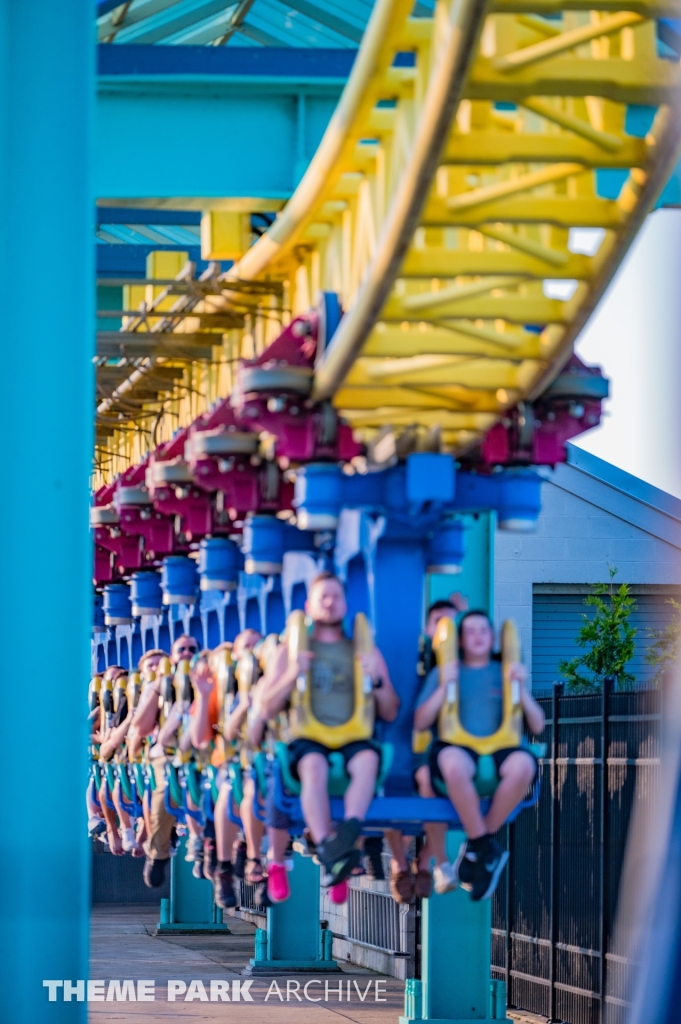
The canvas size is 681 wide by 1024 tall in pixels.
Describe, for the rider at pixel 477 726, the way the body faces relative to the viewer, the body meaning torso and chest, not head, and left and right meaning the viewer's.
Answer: facing the viewer

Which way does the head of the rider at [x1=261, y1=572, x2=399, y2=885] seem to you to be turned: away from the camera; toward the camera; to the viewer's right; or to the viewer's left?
toward the camera

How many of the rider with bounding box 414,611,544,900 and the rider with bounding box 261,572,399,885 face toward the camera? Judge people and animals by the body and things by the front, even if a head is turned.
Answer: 2

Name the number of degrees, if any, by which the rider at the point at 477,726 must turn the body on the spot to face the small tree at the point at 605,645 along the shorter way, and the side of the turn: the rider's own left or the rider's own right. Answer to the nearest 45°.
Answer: approximately 180°

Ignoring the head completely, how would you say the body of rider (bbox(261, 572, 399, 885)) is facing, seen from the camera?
toward the camera

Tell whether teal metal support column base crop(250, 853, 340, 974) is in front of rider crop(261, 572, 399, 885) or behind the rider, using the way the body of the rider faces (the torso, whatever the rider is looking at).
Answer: behind

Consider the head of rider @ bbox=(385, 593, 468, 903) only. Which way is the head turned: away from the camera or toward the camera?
toward the camera

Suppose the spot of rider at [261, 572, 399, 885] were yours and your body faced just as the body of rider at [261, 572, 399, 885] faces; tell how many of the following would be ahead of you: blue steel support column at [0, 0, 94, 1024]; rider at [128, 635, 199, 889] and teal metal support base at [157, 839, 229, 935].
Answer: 1

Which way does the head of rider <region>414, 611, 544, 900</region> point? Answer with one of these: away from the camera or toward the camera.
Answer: toward the camera

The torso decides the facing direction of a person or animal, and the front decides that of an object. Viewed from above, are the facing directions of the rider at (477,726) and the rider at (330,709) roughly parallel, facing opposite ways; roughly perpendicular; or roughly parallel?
roughly parallel

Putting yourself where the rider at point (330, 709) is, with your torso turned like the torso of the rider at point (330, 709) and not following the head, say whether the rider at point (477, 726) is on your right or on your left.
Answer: on your left
